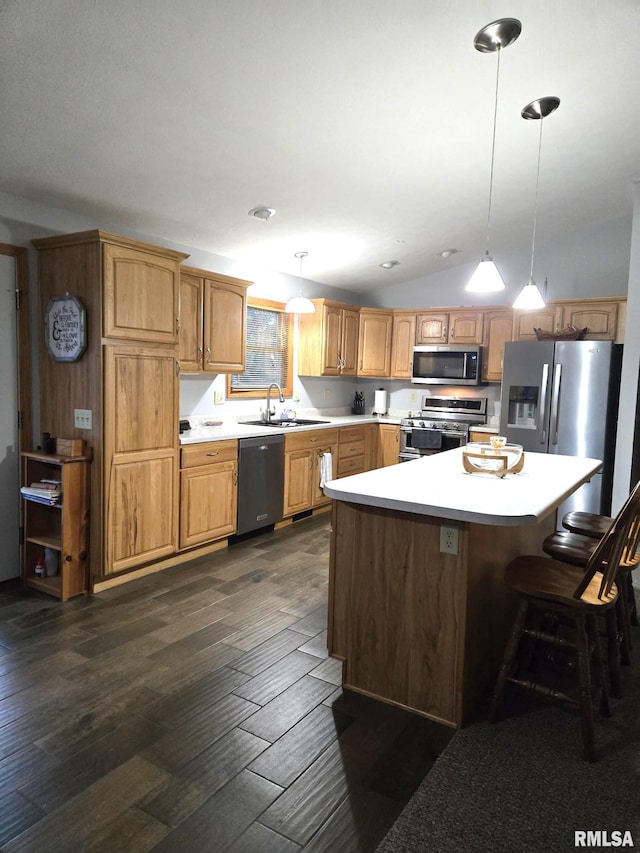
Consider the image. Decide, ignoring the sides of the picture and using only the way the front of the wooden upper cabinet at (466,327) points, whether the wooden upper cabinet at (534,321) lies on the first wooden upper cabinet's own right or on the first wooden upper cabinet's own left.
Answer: on the first wooden upper cabinet's own left

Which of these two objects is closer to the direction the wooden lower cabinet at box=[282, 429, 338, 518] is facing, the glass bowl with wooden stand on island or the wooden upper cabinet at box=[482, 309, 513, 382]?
the glass bowl with wooden stand on island

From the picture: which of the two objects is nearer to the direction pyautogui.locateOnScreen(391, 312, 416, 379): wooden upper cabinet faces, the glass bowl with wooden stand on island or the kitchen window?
the glass bowl with wooden stand on island

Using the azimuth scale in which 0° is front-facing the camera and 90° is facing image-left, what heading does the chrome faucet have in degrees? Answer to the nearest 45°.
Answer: approximately 315°

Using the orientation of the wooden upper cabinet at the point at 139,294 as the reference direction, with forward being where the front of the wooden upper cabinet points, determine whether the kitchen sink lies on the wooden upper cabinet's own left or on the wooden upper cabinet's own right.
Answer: on the wooden upper cabinet's own left

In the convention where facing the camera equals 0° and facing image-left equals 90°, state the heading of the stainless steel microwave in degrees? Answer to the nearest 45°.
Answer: approximately 0°

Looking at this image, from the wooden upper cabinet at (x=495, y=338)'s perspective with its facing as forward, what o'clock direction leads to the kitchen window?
The kitchen window is roughly at 2 o'clock from the wooden upper cabinet.

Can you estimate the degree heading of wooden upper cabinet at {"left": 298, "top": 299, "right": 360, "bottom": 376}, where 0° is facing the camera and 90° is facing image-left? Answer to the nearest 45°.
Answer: approximately 315°

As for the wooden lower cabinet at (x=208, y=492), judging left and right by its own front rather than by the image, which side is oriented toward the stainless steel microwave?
left

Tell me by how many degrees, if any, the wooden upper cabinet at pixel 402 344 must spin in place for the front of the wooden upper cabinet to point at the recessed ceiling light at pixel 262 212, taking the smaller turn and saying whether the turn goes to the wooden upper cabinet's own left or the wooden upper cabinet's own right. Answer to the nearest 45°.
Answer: approximately 45° to the wooden upper cabinet's own right

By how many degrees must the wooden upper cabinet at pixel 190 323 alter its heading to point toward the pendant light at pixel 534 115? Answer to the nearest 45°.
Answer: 0° — it already faces it

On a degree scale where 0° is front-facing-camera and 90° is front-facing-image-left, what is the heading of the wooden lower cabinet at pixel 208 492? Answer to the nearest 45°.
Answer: approximately 315°
